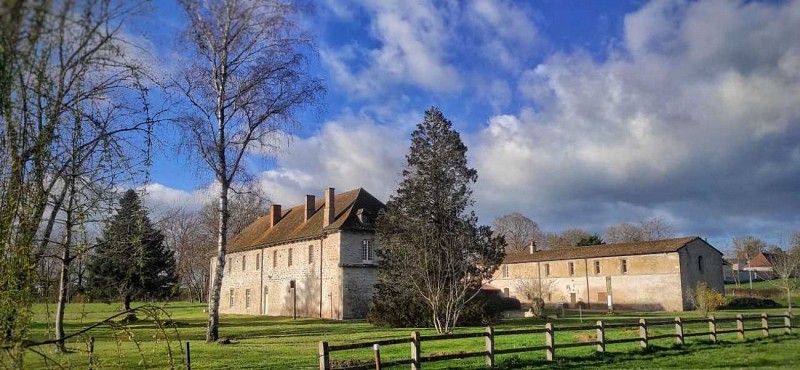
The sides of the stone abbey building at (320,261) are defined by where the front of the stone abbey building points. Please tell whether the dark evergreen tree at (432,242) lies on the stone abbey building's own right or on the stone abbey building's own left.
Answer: on the stone abbey building's own left

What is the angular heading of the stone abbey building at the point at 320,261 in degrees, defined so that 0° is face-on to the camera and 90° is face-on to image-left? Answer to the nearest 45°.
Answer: approximately 45°

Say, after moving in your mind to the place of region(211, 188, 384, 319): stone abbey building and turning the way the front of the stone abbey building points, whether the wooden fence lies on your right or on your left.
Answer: on your left
